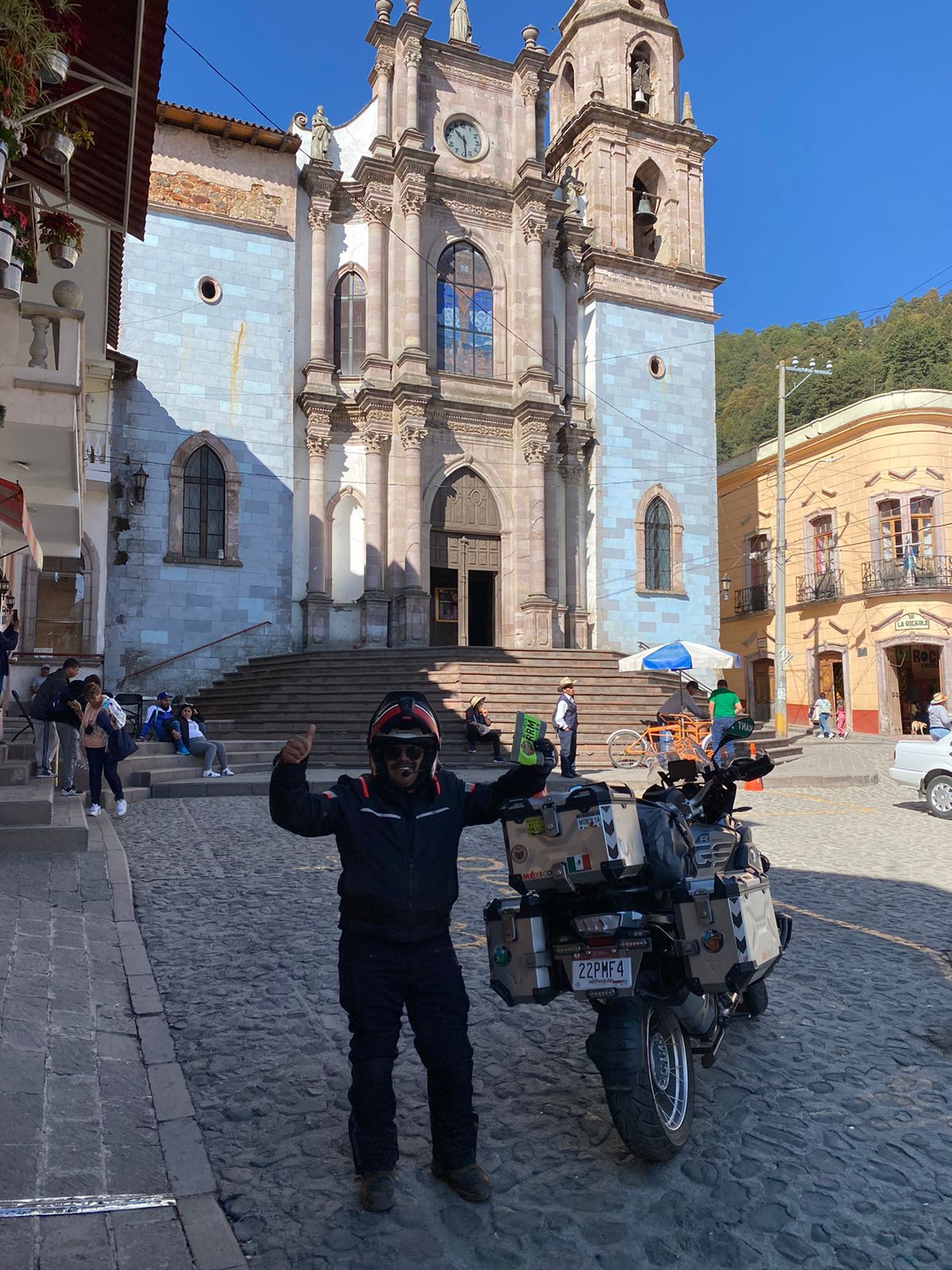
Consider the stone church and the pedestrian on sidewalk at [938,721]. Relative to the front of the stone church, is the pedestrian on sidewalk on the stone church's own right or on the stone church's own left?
on the stone church's own left

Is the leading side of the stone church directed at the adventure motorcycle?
yes

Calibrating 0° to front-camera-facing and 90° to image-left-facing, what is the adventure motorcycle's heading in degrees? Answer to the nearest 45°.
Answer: approximately 225°
